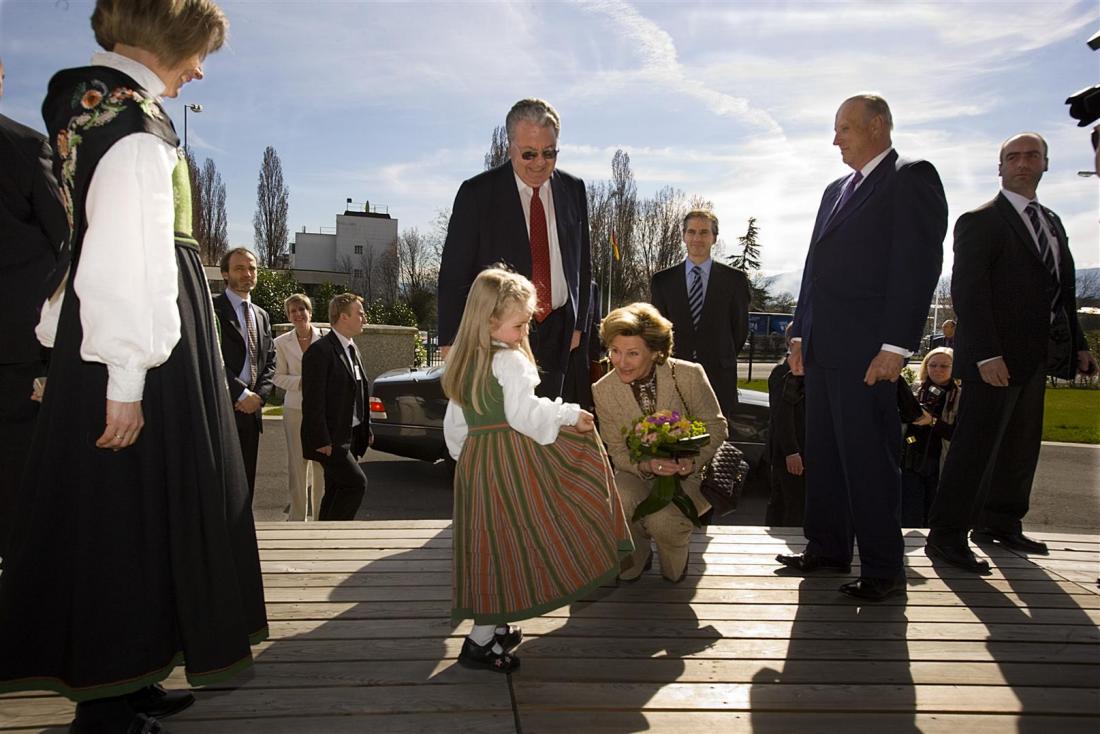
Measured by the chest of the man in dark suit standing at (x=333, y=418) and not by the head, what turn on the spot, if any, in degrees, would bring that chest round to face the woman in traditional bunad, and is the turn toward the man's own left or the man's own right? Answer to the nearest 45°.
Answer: approximately 45° to the man's own right

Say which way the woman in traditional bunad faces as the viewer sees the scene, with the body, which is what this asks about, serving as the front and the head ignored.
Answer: to the viewer's right

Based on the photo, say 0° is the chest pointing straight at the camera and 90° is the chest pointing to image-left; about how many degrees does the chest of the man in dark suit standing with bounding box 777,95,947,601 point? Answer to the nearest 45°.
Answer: approximately 45°

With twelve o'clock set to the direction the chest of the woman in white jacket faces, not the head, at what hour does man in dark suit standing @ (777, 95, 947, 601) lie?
The man in dark suit standing is roughly at 11 o'clock from the woman in white jacket.

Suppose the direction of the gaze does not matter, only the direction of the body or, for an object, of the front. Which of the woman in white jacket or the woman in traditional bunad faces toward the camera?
the woman in white jacket

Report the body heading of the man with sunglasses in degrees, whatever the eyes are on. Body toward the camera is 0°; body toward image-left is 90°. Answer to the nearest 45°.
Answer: approximately 315°

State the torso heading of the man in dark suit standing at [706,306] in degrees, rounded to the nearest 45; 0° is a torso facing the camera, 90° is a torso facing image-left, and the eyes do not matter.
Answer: approximately 0°

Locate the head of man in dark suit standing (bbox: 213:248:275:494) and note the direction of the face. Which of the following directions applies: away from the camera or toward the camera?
toward the camera

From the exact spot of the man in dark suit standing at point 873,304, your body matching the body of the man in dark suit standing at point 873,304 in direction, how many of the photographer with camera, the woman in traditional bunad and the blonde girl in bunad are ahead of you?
2

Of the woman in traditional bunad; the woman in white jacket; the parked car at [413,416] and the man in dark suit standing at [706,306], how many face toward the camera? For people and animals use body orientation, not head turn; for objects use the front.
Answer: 2

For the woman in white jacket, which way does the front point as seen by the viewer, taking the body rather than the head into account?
toward the camera

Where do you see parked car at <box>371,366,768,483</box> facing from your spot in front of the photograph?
facing to the right of the viewer

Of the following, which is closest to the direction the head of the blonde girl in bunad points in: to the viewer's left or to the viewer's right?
to the viewer's right

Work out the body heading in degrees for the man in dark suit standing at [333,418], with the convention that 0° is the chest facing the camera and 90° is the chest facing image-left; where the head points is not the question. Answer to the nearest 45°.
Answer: approximately 315°

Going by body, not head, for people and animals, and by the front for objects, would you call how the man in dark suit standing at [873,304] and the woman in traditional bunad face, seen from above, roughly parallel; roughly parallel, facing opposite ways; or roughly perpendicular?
roughly parallel, facing opposite ways

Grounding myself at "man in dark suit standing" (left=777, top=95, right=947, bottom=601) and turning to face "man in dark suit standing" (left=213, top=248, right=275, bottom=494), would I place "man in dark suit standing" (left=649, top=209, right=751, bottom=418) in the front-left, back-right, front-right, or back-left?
front-right
